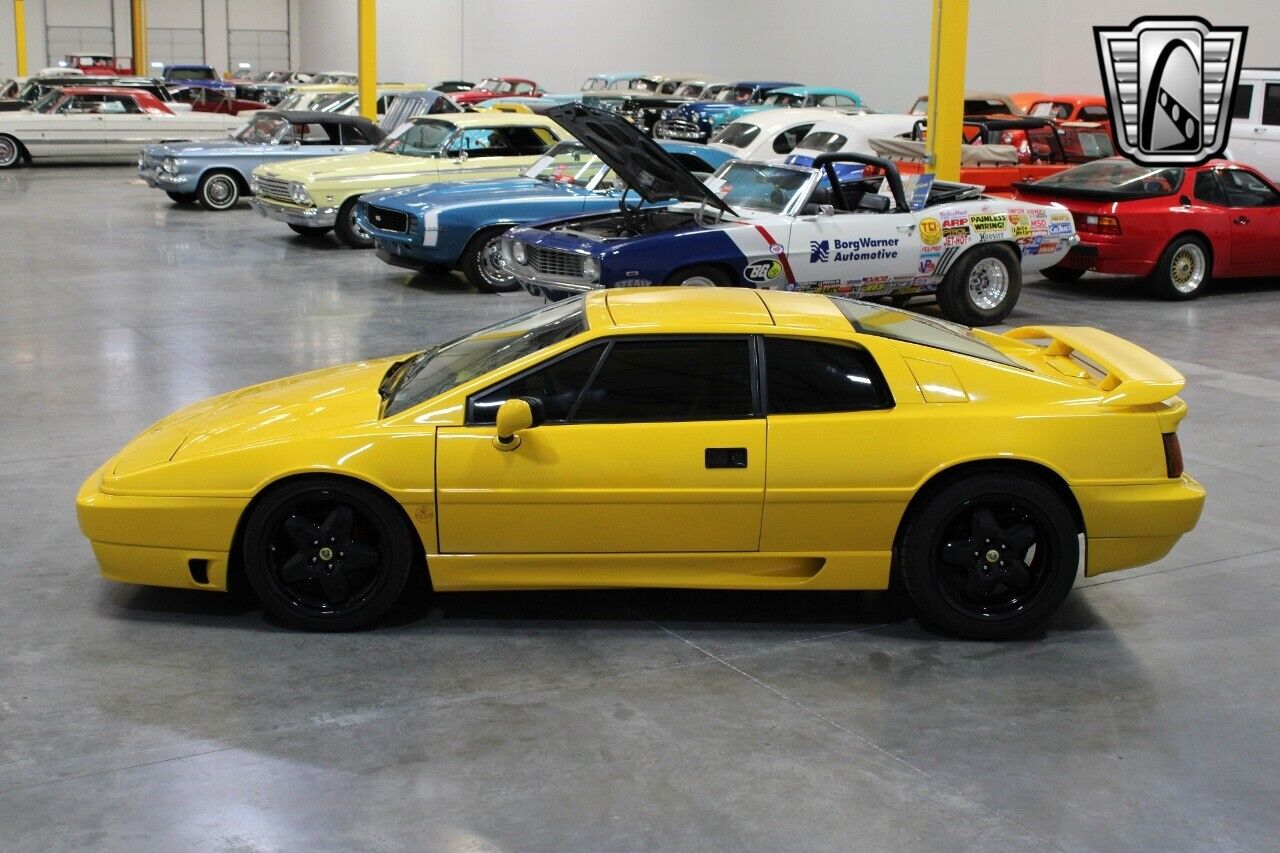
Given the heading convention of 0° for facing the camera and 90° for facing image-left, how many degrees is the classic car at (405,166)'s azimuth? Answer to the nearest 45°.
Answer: approximately 45°

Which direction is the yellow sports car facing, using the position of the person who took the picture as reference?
facing to the left of the viewer

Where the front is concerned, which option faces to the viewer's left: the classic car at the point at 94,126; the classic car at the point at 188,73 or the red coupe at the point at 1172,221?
the classic car at the point at 94,126

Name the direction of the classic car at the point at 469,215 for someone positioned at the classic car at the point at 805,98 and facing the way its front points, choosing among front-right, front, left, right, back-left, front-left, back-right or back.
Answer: front-left

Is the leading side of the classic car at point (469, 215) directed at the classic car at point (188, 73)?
no

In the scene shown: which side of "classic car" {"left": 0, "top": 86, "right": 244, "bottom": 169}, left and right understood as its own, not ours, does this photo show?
left

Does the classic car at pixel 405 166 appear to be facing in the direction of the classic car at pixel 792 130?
no

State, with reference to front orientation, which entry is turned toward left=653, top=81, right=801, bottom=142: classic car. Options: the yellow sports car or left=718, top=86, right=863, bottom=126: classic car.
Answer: left=718, top=86, right=863, bottom=126: classic car

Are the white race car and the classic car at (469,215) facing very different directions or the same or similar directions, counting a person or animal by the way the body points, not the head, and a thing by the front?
same or similar directions

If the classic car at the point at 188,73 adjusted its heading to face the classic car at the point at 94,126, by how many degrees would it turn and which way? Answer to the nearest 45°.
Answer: approximately 90° to its right

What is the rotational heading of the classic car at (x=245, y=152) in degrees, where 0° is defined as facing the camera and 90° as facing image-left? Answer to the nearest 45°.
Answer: approximately 45°

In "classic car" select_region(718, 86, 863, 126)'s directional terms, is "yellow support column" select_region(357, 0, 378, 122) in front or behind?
in front

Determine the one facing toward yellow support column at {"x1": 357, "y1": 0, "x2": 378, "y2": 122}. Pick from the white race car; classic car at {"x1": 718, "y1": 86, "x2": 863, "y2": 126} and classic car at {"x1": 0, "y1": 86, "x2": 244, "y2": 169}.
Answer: classic car at {"x1": 718, "y1": 86, "x2": 863, "y2": 126}

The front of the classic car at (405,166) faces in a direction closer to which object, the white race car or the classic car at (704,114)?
the white race car

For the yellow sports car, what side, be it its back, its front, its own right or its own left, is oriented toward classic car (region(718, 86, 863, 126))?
right

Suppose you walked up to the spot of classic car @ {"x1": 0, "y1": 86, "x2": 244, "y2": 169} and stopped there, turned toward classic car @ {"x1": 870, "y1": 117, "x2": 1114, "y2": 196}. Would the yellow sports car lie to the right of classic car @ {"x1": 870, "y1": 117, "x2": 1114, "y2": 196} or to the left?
right
